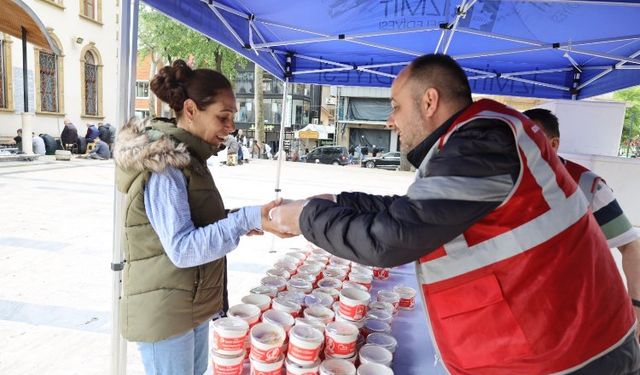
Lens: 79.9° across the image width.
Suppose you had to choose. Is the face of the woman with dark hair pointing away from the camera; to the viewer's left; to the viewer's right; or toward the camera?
to the viewer's right

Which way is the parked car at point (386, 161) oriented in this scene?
to the viewer's left

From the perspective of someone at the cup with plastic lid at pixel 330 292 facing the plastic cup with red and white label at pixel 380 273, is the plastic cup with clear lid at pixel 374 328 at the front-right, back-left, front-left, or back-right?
back-right

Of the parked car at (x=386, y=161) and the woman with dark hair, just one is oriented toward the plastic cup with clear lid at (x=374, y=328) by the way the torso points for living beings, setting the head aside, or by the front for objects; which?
the woman with dark hair

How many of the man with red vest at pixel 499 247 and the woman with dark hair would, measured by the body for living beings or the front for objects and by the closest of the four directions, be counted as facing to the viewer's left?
1

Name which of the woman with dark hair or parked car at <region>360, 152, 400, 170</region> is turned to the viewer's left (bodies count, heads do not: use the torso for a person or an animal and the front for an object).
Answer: the parked car

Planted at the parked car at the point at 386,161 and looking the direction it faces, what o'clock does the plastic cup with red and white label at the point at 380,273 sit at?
The plastic cup with red and white label is roughly at 9 o'clock from the parked car.

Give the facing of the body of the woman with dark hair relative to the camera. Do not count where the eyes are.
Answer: to the viewer's right

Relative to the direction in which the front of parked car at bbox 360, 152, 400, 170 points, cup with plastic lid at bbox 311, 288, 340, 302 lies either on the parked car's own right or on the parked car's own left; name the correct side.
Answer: on the parked car's own left

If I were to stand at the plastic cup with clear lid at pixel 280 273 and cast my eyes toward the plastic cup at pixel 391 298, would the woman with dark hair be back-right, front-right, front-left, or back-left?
back-right

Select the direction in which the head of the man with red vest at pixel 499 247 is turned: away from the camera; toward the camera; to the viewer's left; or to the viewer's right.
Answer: to the viewer's left

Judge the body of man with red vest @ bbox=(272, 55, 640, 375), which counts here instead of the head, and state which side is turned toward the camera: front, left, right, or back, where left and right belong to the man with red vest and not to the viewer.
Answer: left

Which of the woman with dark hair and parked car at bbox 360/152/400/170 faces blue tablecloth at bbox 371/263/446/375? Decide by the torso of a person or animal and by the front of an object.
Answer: the woman with dark hair

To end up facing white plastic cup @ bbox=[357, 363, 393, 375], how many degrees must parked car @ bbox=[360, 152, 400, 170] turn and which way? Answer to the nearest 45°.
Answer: approximately 90° to its left
